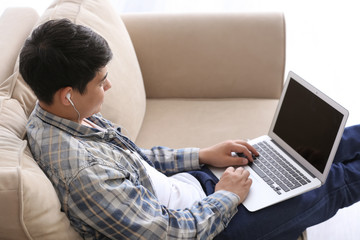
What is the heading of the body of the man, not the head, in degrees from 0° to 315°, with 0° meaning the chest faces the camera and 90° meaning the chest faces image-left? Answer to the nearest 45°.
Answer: approximately 270°

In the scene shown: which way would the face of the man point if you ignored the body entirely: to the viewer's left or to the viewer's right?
to the viewer's right
